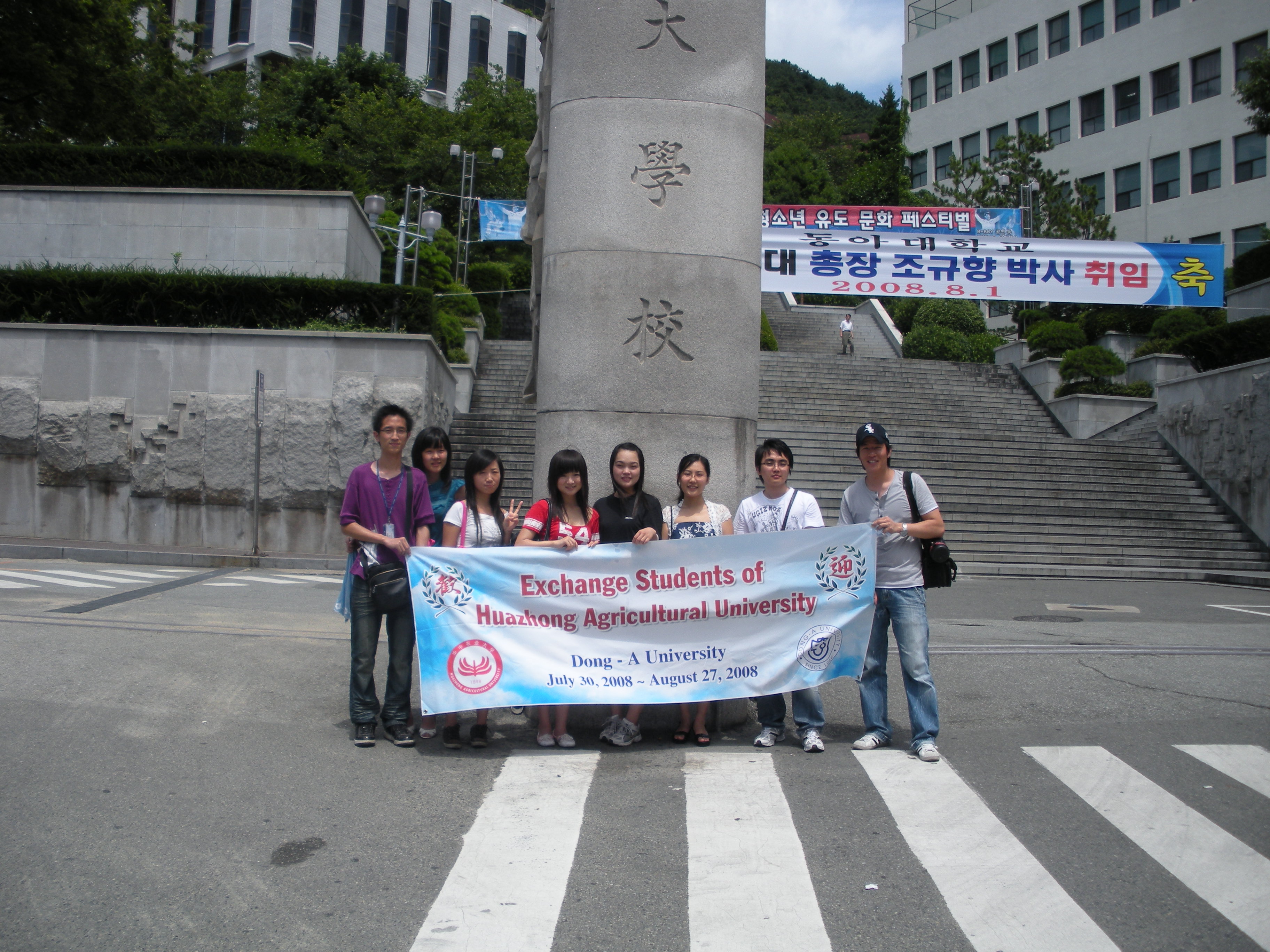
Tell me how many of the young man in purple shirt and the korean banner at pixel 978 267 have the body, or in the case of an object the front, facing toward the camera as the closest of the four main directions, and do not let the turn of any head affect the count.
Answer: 2

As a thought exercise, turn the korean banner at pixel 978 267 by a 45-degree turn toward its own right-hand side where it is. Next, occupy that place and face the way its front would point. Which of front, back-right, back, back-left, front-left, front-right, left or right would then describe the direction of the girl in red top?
front-left

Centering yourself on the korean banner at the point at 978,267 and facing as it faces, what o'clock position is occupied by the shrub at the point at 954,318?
The shrub is roughly at 6 o'clock from the korean banner.

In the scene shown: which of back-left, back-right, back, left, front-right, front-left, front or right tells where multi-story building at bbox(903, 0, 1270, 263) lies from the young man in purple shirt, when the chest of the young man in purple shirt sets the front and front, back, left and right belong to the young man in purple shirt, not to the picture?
back-left

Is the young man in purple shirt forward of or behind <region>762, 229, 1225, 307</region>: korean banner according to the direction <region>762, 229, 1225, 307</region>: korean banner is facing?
forward

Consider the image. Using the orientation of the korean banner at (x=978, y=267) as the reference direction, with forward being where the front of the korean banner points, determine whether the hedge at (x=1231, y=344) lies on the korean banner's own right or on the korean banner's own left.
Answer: on the korean banner's own left

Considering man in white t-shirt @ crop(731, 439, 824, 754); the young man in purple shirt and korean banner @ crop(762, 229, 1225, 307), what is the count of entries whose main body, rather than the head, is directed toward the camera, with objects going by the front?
3

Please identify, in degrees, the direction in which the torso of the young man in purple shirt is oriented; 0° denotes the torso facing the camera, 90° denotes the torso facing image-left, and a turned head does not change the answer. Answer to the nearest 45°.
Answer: approximately 0°

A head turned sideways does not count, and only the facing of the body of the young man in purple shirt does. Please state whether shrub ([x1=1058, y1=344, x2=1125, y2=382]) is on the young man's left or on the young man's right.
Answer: on the young man's left

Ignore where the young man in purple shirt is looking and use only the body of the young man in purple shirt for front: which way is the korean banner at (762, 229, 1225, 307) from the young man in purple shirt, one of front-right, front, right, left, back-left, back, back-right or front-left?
back-left

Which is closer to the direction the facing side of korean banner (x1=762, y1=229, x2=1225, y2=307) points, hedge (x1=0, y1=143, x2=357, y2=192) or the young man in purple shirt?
the young man in purple shirt

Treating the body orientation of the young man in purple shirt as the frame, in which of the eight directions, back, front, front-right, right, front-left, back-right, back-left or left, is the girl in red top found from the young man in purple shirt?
left
